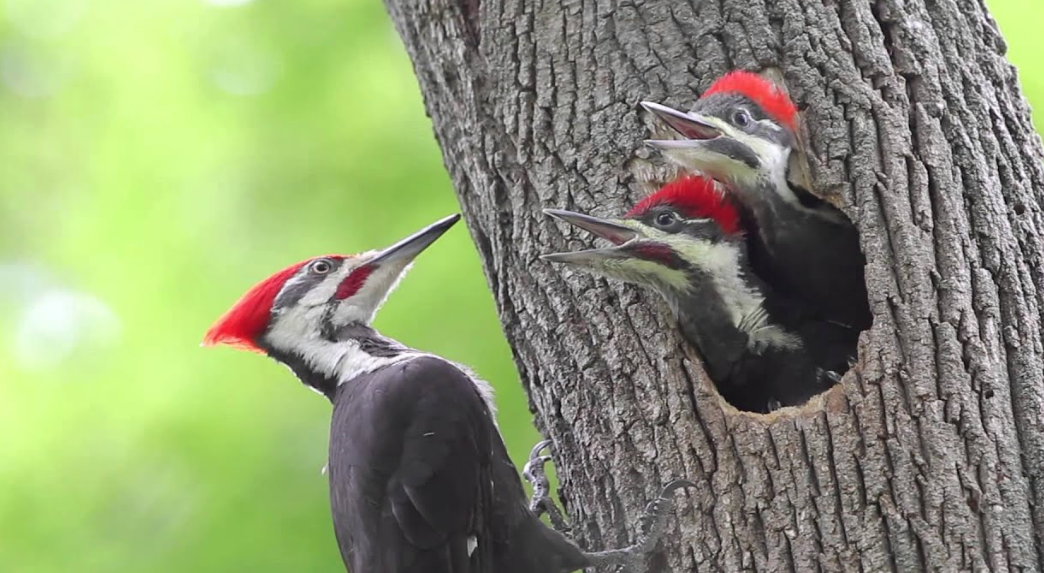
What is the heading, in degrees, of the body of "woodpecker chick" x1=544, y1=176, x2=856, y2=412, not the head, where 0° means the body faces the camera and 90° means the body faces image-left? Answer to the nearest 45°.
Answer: approximately 90°

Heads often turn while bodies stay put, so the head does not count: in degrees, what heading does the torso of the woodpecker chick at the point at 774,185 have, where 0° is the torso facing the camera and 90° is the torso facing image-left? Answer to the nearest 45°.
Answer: approximately 90°

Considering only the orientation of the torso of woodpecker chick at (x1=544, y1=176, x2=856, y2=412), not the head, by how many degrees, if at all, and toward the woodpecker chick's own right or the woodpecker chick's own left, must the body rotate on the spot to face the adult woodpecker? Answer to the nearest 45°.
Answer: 0° — it already faces it

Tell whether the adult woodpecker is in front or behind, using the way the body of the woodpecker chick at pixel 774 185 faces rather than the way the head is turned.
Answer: in front
